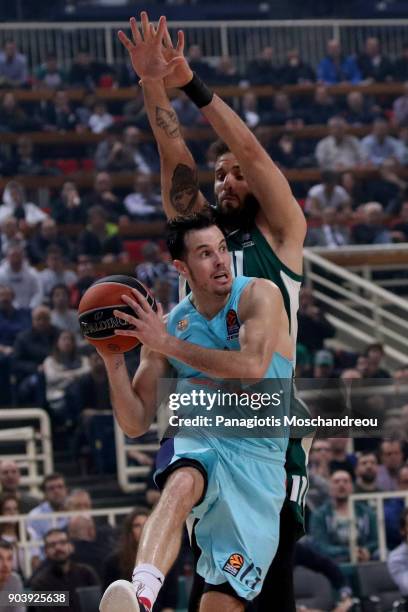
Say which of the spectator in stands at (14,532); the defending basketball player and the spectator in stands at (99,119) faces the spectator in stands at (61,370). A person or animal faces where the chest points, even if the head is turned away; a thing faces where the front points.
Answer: the spectator in stands at (99,119)

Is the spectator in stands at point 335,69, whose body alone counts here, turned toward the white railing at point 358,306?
yes

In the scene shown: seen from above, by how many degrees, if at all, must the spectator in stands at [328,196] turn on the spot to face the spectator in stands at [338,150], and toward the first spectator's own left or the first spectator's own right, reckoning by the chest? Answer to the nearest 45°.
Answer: approximately 180°

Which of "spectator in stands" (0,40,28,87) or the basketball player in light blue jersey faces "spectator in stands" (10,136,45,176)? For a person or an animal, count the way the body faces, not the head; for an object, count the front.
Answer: "spectator in stands" (0,40,28,87)

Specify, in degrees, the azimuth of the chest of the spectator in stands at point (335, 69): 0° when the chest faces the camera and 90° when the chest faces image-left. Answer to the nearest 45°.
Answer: approximately 0°

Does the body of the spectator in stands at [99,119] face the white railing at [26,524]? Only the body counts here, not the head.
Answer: yes

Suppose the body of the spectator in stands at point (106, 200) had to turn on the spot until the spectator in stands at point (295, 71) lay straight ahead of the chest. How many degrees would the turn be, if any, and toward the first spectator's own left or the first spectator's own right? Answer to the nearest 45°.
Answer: approximately 135° to the first spectator's own left

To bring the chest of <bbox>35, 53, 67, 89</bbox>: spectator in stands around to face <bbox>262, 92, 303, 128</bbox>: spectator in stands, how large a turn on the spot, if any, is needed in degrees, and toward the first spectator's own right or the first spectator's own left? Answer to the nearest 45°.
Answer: approximately 90° to the first spectator's own left
